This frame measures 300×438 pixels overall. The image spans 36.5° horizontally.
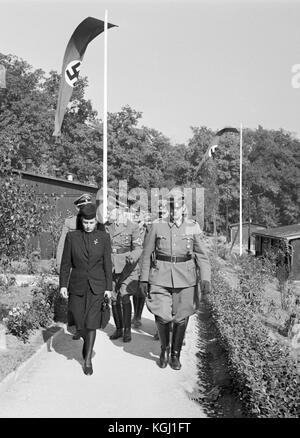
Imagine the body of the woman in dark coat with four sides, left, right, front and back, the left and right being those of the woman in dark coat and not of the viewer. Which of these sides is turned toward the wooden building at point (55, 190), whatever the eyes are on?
back

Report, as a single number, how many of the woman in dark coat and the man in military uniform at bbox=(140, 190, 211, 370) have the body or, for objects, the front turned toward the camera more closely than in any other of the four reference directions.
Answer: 2

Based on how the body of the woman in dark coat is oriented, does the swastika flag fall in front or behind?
behind

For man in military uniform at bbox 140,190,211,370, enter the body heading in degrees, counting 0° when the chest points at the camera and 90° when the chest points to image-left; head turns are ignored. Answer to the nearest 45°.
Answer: approximately 0°

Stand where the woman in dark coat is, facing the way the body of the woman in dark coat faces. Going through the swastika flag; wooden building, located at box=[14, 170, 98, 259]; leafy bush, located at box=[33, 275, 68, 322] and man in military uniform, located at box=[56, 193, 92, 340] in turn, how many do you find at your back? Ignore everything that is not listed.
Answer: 4

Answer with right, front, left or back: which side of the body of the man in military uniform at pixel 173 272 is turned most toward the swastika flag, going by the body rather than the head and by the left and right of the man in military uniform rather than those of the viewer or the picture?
back

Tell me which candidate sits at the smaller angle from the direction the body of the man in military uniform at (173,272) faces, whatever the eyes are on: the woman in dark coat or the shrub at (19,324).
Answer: the woman in dark coat

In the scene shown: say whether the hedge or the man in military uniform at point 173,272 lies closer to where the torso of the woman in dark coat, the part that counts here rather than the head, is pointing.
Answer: the hedge

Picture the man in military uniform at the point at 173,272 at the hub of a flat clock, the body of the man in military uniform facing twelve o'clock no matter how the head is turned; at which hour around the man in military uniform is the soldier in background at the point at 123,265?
The soldier in background is roughly at 5 o'clock from the man in military uniform.
